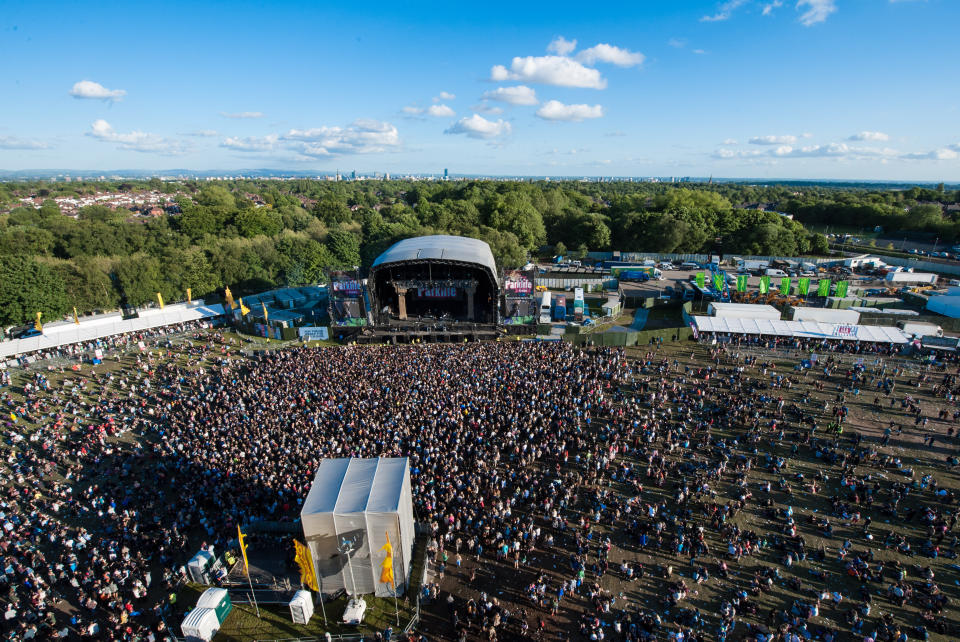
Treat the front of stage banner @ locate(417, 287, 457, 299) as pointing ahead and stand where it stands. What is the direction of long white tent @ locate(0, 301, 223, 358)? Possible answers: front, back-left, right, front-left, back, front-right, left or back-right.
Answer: right

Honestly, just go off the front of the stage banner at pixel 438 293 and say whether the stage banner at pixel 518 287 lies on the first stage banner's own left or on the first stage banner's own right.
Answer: on the first stage banner's own left

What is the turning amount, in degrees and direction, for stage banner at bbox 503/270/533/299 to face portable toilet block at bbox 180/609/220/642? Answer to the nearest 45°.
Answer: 0° — it already faces it

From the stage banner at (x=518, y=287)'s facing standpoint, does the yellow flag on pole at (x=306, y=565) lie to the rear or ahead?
ahead

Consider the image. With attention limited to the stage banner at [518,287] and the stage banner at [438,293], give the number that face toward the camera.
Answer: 2

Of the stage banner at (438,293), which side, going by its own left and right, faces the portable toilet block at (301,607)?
front

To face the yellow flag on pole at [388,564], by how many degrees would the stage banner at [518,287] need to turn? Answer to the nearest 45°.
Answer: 0° — it already faces it

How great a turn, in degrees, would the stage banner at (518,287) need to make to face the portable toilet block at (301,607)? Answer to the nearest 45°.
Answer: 0° — it already faces it

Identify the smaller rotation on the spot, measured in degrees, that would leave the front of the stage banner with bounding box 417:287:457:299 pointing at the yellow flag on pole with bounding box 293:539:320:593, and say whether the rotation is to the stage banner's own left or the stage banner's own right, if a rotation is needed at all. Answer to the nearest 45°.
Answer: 0° — it already faces it

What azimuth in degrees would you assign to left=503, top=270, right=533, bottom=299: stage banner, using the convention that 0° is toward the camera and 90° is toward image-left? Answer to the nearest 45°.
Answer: approximately 0°

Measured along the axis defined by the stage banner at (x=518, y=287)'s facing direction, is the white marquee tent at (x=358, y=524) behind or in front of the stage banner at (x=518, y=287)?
in front

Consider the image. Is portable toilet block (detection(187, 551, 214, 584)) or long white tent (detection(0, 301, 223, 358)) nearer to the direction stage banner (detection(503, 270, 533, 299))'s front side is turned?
the portable toilet block
